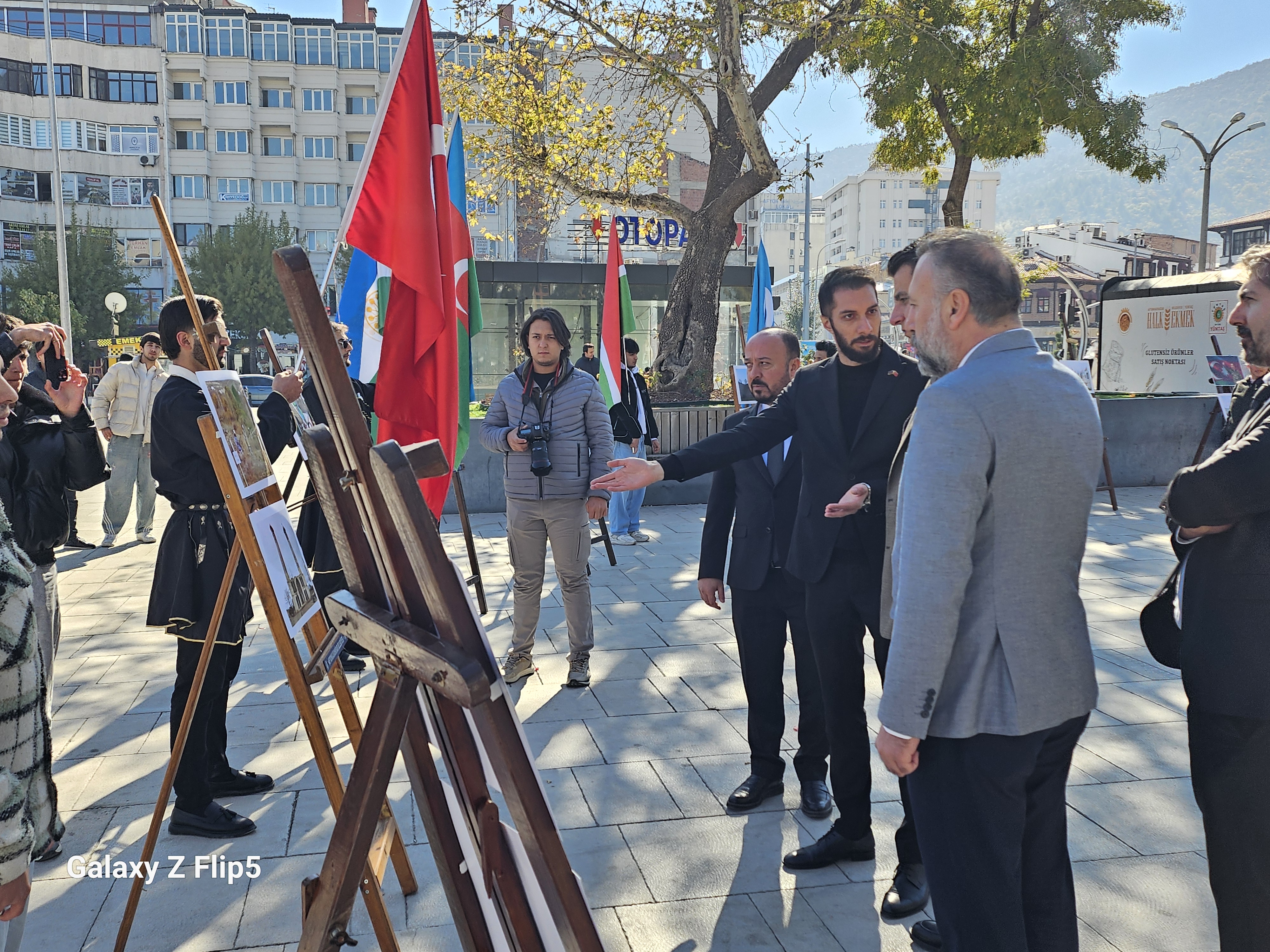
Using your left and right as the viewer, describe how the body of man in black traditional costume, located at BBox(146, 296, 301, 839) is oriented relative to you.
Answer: facing to the right of the viewer

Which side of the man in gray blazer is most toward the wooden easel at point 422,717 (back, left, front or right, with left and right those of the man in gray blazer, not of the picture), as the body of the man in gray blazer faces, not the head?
left

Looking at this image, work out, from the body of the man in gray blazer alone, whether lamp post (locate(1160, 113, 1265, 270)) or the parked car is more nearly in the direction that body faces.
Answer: the parked car

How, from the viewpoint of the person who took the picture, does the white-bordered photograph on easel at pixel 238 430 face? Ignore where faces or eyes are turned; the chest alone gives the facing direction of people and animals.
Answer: facing the viewer and to the right of the viewer

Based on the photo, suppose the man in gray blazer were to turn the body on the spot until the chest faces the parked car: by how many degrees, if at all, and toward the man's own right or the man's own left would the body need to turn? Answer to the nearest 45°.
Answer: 0° — they already face it

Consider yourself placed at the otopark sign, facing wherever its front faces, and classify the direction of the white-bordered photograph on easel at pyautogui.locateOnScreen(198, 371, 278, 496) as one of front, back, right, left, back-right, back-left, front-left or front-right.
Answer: front

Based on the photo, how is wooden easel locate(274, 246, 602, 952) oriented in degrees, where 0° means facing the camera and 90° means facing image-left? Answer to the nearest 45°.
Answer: approximately 225°

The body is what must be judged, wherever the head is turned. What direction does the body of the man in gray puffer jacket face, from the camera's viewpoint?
toward the camera

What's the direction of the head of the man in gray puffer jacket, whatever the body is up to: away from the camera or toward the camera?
toward the camera

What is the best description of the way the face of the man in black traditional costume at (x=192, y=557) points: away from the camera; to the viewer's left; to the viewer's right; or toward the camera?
to the viewer's right

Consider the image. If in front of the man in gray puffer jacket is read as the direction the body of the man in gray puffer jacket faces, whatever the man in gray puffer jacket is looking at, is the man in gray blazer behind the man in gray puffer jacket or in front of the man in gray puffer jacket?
in front

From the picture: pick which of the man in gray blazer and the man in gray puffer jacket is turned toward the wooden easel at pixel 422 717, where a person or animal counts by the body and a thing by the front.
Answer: the man in gray puffer jacket

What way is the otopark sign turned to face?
toward the camera

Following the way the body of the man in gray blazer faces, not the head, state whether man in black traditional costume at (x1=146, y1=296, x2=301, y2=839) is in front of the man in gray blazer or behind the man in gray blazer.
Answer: in front

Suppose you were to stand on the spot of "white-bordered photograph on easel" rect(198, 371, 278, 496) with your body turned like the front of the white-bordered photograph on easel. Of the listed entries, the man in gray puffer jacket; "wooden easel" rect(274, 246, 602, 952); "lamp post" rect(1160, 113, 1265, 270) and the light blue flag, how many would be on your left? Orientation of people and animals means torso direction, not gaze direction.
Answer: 3

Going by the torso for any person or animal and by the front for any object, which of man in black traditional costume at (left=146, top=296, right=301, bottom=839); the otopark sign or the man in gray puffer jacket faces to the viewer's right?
the man in black traditional costume
